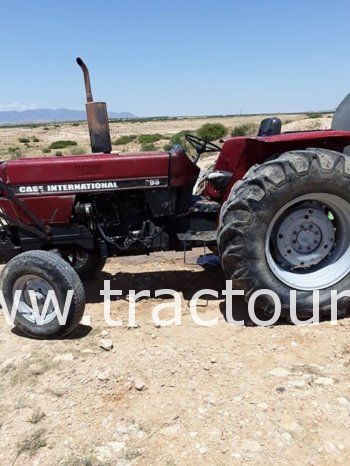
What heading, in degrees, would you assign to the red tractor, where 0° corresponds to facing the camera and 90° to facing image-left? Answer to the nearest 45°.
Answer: approximately 90°

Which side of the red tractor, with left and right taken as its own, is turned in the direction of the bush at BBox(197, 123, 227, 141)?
right
